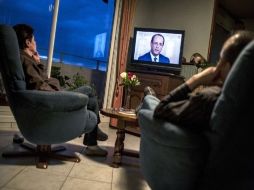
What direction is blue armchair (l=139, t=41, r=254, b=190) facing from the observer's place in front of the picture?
facing away from the viewer and to the left of the viewer

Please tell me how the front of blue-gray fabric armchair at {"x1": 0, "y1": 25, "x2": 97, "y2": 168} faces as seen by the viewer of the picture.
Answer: facing to the right of the viewer

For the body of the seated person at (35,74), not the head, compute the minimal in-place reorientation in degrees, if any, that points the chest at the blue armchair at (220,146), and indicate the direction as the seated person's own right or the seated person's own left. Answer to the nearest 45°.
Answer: approximately 45° to the seated person's own right

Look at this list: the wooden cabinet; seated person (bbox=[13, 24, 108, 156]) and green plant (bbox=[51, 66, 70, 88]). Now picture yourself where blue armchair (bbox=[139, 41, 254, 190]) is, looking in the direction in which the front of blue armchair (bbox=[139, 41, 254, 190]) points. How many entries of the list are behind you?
0

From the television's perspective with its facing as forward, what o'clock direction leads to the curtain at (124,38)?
The curtain is roughly at 3 o'clock from the television.

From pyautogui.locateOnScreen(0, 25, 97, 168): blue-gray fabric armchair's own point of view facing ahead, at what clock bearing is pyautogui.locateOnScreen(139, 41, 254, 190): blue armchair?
pyautogui.locateOnScreen(139, 41, 254, 190): blue armchair is roughly at 2 o'clock from pyautogui.locateOnScreen(0, 25, 97, 168): blue-gray fabric armchair.

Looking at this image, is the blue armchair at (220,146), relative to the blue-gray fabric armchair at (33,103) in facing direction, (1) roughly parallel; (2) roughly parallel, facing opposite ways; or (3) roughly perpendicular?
roughly perpendicular

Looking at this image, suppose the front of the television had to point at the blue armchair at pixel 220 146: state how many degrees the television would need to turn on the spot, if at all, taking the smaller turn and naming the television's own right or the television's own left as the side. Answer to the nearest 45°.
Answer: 0° — it already faces it

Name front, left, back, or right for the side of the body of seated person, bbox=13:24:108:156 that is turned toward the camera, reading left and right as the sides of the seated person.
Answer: right

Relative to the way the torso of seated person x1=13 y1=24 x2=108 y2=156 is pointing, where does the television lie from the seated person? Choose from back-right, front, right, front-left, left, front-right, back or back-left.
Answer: front-left

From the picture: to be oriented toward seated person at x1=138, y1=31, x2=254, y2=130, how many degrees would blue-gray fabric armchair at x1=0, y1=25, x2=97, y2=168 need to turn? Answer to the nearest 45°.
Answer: approximately 45° to its right

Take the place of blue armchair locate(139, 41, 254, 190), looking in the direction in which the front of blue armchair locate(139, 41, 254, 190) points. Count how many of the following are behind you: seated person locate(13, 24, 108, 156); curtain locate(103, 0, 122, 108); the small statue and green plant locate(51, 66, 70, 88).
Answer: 0

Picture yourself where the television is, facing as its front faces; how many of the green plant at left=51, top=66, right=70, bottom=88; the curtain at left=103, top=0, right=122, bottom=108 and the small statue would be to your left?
1

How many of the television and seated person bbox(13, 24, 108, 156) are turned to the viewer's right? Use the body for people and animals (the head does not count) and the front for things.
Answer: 1

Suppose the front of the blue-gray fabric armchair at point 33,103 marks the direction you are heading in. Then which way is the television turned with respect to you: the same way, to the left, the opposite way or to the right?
to the right

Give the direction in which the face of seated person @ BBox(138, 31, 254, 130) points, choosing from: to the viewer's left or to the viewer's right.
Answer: to the viewer's left

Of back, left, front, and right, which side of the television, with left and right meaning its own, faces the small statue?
left

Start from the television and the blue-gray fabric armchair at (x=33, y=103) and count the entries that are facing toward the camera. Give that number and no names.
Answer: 1

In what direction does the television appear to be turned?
toward the camera

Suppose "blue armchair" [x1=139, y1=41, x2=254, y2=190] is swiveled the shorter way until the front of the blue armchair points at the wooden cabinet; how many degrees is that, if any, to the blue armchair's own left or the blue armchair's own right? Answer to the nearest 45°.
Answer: approximately 45° to the blue armchair's own right

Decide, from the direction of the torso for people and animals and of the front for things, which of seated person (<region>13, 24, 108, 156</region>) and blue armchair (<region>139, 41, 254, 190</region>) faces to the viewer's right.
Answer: the seated person

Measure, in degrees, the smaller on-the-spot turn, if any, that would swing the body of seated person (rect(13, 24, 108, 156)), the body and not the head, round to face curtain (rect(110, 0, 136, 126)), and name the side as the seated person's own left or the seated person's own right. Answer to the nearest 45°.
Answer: approximately 45° to the seated person's own left
